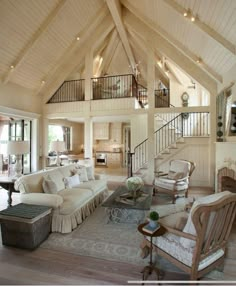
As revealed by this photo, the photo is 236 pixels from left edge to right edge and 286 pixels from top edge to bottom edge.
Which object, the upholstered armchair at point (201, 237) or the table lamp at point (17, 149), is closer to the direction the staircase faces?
the table lamp

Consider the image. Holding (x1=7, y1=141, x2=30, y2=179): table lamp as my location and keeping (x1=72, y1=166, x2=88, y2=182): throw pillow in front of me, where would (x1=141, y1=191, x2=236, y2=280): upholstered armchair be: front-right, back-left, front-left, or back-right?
front-right

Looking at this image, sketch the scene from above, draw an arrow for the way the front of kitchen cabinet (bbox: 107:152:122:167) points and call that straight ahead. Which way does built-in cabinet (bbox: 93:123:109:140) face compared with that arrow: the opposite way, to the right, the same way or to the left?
the same way

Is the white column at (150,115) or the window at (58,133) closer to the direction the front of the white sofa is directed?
the white column

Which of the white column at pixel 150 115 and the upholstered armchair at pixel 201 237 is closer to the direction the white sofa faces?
the upholstered armchair

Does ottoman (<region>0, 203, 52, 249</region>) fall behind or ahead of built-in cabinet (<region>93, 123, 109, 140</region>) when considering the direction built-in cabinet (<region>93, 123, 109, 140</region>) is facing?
ahead

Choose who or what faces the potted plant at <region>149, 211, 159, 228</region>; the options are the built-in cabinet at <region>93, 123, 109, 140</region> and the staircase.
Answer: the built-in cabinet

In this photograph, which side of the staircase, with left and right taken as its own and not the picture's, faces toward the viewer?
left

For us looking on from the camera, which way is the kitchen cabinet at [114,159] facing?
facing the viewer

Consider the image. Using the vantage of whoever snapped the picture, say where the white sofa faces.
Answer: facing the viewer and to the right of the viewer

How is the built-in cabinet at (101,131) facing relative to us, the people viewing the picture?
facing the viewer

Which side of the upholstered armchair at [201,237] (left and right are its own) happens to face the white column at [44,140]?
front

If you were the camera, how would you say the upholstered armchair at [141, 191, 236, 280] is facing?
facing away from the viewer and to the left of the viewer

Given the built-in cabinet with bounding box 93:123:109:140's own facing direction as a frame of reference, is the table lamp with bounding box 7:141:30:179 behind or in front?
in front

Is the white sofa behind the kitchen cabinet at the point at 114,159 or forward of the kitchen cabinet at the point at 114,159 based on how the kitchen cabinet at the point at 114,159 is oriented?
forward

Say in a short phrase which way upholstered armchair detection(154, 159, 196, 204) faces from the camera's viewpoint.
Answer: facing the viewer and to the left of the viewer

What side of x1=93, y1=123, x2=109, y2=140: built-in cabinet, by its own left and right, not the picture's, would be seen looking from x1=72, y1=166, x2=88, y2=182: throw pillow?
front

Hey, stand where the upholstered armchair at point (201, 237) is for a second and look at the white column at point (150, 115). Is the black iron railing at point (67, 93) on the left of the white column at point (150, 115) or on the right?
left

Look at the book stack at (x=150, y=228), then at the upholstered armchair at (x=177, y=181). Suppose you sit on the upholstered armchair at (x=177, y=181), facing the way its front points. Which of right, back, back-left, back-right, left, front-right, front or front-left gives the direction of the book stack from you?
front-left

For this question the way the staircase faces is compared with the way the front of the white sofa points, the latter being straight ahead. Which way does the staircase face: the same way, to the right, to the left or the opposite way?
the opposite way
